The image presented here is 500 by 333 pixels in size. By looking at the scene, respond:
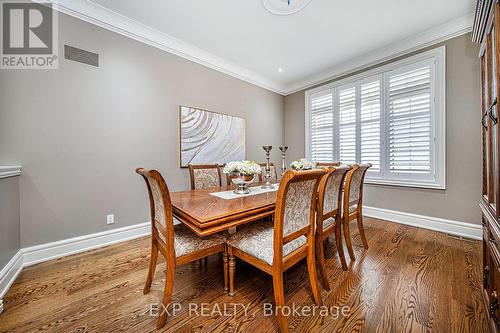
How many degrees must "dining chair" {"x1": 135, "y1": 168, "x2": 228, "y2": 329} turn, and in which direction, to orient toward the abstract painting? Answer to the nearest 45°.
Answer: approximately 45° to its left

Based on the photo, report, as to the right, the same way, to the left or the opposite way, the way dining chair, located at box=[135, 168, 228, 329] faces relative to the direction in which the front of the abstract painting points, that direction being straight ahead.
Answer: to the left

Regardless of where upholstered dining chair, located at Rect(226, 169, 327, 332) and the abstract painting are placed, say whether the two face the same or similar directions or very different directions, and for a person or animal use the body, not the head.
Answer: very different directions

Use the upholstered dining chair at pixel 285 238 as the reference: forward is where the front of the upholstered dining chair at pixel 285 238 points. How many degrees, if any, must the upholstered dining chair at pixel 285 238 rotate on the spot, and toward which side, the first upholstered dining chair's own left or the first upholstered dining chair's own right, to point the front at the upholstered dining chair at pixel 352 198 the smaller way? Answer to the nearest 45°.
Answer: approximately 90° to the first upholstered dining chair's own right

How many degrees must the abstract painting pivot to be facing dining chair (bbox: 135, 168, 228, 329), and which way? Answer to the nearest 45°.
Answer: approximately 45° to its right

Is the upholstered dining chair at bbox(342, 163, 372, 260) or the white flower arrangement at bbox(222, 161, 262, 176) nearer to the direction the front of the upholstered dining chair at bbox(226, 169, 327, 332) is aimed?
the white flower arrangement

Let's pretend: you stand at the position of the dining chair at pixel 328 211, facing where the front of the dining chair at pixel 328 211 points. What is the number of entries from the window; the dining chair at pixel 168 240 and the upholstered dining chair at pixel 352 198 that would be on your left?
1

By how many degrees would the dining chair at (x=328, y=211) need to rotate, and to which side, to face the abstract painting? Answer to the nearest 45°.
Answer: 0° — it already faces it

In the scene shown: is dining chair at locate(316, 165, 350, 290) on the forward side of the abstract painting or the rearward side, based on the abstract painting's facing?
on the forward side

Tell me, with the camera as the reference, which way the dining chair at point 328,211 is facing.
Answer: facing away from the viewer and to the left of the viewer

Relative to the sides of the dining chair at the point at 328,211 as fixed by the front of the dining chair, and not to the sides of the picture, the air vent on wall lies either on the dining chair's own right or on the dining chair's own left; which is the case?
on the dining chair's own left

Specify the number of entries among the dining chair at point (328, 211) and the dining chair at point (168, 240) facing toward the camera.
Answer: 0
